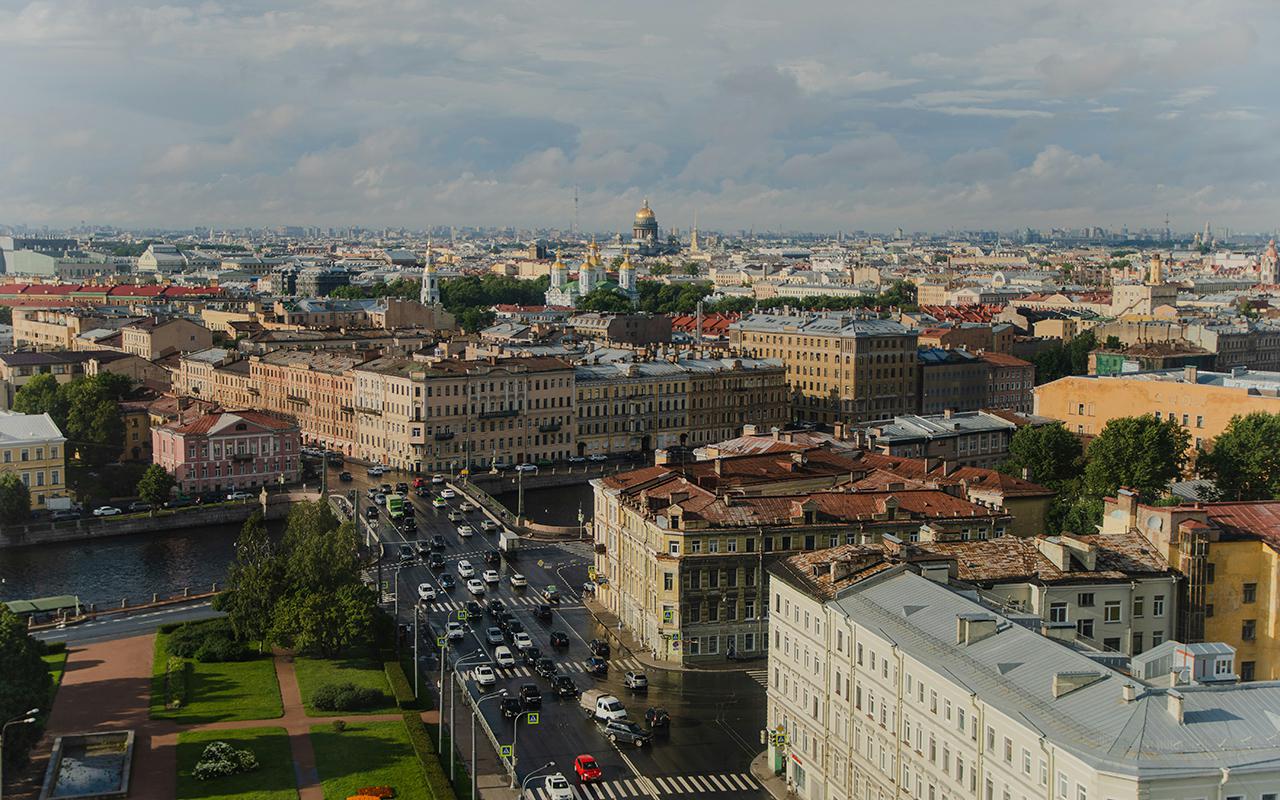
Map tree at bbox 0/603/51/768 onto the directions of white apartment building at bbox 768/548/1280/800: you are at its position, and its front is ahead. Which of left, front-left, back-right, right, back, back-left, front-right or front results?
front-right

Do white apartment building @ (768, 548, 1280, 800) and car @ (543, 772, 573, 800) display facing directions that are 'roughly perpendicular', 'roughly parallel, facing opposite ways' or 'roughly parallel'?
roughly perpendicular

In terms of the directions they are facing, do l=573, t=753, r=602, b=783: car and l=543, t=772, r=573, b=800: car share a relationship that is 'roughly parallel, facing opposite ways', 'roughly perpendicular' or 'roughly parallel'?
roughly parallel

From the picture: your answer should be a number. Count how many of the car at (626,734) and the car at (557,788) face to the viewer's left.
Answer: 0

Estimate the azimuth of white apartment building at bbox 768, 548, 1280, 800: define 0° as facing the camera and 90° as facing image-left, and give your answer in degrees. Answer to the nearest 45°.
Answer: approximately 45°

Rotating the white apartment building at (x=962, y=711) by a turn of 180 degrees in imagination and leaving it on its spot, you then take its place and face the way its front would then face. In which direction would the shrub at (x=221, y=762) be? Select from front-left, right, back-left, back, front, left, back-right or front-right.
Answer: back-left
